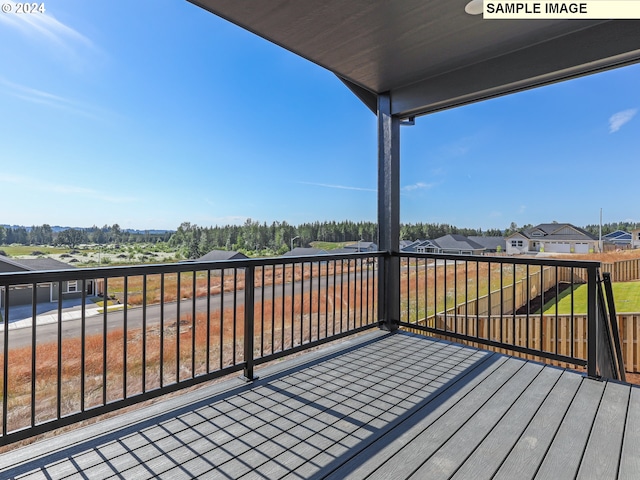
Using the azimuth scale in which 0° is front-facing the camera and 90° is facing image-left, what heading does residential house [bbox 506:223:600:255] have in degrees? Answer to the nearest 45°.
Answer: approximately 0°

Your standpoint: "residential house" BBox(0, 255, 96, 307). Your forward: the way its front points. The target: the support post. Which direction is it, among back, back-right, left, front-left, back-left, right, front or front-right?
front-left

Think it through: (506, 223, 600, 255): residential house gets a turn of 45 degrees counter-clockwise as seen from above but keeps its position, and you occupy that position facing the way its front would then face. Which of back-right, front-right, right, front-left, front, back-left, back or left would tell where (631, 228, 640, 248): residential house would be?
front-left

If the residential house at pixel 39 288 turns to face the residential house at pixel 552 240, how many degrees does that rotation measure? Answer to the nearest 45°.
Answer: approximately 45° to its left

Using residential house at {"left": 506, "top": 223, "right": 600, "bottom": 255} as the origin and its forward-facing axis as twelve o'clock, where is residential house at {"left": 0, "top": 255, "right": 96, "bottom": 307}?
residential house at {"left": 0, "top": 255, "right": 96, "bottom": 307} is roughly at 1 o'clock from residential house at {"left": 506, "top": 223, "right": 600, "bottom": 255}.

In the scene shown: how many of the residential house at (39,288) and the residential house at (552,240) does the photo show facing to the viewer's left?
0

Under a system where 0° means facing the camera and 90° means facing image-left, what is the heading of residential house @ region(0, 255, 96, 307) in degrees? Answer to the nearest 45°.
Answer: approximately 315°

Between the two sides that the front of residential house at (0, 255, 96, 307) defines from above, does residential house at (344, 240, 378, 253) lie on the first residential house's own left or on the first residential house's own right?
on the first residential house's own left
